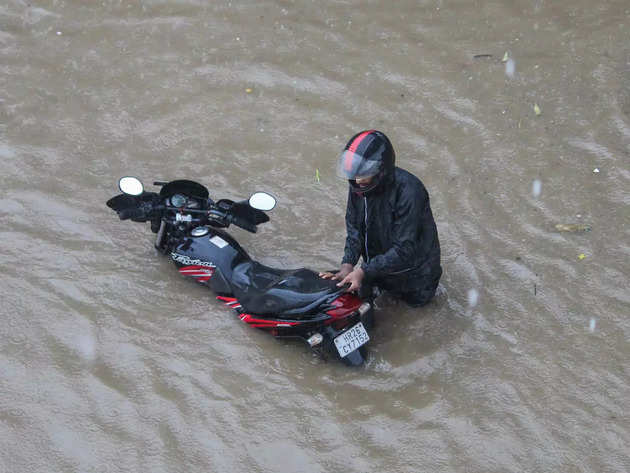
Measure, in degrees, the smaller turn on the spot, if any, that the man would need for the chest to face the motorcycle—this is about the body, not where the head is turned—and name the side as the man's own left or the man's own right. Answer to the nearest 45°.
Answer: approximately 45° to the man's own right

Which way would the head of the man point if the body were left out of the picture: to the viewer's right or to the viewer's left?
to the viewer's left

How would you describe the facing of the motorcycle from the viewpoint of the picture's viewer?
facing away from the viewer and to the left of the viewer

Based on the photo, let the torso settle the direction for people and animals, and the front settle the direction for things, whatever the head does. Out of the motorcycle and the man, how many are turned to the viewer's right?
0

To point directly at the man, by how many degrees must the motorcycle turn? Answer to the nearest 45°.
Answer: approximately 135° to its right

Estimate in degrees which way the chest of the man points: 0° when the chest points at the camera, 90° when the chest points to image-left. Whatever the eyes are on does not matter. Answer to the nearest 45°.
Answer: approximately 45°
